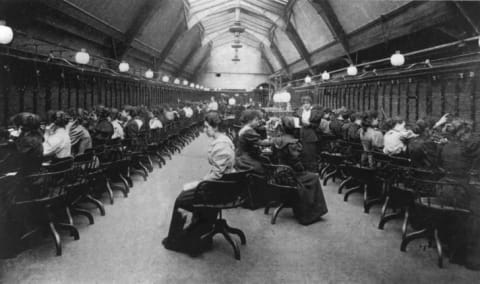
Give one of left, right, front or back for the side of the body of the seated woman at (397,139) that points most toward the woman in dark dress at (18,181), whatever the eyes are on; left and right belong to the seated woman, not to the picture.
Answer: back

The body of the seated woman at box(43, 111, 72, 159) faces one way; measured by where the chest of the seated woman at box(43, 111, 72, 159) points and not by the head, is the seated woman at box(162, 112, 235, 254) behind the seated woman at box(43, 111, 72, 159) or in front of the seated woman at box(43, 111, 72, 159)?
behind

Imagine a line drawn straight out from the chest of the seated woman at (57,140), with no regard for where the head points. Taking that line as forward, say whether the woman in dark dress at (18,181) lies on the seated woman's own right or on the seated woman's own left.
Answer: on the seated woman's own left

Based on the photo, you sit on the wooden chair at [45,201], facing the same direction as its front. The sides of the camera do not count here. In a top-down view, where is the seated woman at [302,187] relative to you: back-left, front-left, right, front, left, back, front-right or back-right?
back-right

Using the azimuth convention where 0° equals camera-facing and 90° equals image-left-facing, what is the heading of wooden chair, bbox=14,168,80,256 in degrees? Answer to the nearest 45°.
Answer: approximately 135°

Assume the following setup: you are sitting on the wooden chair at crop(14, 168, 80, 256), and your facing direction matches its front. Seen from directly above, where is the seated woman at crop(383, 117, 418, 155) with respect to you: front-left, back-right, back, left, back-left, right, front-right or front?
back-right

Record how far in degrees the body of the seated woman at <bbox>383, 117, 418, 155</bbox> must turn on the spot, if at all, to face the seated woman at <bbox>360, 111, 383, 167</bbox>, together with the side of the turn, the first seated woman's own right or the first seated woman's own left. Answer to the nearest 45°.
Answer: approximately 90° to the first seated woman's own left

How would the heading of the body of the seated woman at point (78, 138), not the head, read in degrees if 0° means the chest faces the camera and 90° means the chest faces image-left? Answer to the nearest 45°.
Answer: approximately 135°
